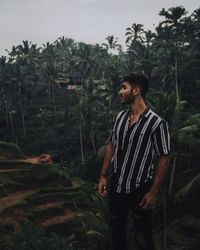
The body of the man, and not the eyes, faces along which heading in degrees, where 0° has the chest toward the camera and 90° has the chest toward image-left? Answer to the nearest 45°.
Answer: approximately 45°

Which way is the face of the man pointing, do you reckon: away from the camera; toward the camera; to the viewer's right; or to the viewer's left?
to the viewer's left
